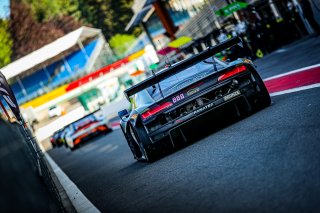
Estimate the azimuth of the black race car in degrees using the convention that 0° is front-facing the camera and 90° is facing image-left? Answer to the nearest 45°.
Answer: approximately 180°

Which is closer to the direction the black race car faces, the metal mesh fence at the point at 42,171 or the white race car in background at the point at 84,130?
the white race car in background

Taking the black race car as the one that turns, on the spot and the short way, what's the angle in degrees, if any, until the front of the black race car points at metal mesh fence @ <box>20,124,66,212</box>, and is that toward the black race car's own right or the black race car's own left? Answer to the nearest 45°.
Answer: approximately 90° to the black race car's own left
